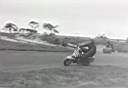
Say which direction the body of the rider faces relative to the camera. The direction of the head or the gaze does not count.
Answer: to the viewer's left

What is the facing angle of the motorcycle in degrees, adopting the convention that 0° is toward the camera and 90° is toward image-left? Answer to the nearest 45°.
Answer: approximately 90°
